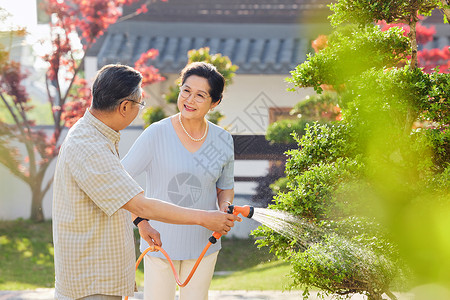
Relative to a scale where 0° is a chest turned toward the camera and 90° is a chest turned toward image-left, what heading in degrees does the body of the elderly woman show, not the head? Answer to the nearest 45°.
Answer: approximately 0°

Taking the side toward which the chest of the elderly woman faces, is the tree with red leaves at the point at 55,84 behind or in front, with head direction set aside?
behind

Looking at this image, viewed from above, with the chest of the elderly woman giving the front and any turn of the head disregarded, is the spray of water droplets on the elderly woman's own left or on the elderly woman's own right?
on the elderly woman's own left

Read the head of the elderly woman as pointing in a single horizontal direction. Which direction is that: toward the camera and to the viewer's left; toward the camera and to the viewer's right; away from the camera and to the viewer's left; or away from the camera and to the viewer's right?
toward the camera and to the viewer's left

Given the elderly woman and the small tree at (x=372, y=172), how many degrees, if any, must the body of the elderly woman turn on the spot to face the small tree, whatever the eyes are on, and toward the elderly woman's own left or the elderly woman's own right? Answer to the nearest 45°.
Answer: approximately 90° to the elderly woman's own left

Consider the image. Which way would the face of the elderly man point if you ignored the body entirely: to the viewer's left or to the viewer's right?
to the viewer's right

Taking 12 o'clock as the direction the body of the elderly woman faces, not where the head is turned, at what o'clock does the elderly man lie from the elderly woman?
The elderly man is roughly at 1 o'clock from the elderly woman.
